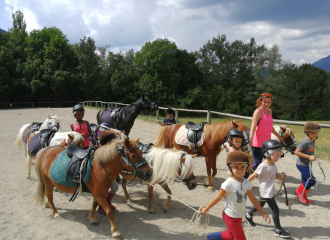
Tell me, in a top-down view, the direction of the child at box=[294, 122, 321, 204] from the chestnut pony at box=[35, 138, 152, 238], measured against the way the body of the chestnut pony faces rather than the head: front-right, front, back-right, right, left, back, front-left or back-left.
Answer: front-left

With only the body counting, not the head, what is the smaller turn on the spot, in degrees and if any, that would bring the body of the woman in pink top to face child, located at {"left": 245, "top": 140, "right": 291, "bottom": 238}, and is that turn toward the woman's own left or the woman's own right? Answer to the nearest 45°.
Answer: approximately 45° to the woman's own right

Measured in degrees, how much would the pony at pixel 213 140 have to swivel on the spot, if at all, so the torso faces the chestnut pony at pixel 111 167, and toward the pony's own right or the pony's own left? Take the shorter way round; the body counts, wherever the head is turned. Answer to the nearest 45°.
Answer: approximately 135° to the pony's own right

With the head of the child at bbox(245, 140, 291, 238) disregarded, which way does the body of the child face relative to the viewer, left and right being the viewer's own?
facing the viewer and to the right of the viewer

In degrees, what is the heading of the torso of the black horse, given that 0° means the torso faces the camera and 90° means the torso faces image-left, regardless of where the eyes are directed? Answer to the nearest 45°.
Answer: approximately 270°

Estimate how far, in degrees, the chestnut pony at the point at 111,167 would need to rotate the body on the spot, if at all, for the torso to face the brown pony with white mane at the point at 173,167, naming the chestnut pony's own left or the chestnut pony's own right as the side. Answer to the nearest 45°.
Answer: approximately 45° to the chestnut pony's own left

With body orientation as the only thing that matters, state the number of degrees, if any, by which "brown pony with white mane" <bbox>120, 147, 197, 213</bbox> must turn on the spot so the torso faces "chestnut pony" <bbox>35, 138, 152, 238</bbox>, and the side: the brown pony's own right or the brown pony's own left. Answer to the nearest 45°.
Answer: approximately 135° to the brown pony's own right

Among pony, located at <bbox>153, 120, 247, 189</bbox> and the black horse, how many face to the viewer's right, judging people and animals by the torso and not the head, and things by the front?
2

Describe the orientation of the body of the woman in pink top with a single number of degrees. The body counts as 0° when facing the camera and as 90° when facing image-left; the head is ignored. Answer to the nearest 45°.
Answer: approximately 315°

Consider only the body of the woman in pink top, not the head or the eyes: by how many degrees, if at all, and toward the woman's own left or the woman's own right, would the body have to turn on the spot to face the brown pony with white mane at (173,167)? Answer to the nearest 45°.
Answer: approximately 90° to the woman's own right

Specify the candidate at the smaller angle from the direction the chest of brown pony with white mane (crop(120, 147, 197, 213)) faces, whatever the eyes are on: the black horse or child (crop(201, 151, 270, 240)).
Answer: the child

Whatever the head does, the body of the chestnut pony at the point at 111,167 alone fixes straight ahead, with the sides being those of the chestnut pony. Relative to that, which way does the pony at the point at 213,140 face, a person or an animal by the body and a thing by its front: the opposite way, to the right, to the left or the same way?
the same way

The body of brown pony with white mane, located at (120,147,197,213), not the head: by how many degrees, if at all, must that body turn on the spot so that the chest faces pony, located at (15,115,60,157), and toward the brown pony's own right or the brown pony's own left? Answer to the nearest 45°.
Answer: approximately 180°

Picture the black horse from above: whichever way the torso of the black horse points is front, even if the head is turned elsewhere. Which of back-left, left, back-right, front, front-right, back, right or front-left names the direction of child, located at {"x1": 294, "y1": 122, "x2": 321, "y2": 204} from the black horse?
front-right

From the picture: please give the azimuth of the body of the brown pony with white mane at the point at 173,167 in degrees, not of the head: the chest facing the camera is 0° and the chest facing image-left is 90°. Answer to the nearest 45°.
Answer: approximately 315°

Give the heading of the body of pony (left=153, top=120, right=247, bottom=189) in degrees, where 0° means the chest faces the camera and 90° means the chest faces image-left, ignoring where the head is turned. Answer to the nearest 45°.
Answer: approximately 270°
